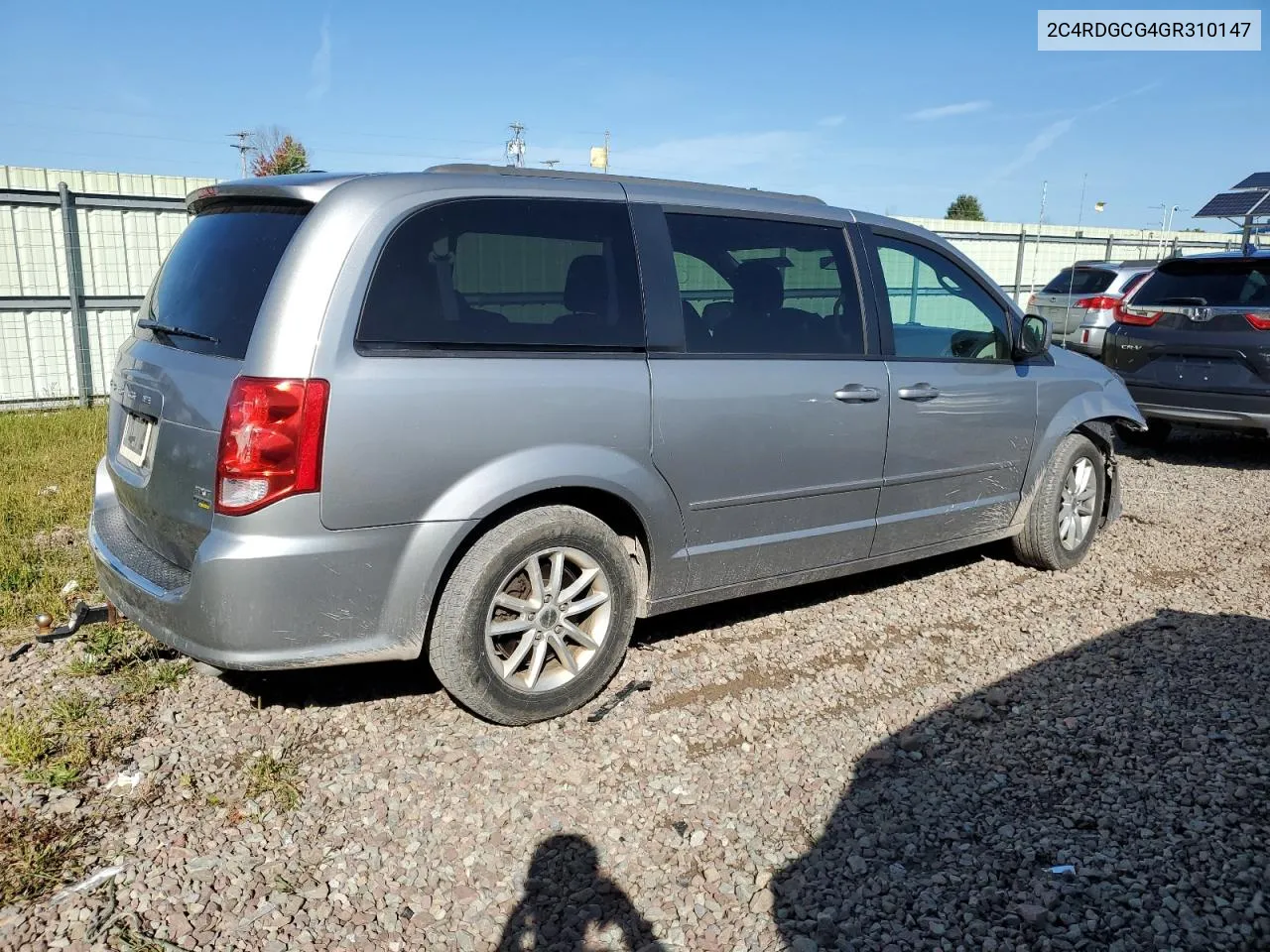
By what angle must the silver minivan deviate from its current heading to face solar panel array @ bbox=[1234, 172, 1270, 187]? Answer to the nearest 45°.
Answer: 0° — it already faces it

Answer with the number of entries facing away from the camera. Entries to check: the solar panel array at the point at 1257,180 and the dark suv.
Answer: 1

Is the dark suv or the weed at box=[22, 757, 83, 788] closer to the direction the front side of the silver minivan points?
the dark suv

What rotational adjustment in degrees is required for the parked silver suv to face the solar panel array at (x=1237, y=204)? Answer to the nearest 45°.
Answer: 0° — it already faces it

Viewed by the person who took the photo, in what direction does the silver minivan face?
facing away from the viewer and to the right of the viewer

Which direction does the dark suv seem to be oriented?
away from the camera

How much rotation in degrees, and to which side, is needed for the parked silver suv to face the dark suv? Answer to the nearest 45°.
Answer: approximately 135° to its right

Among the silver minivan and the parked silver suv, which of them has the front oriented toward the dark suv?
the silver minivan

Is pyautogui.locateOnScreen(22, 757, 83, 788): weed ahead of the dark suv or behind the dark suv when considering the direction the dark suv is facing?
behind
